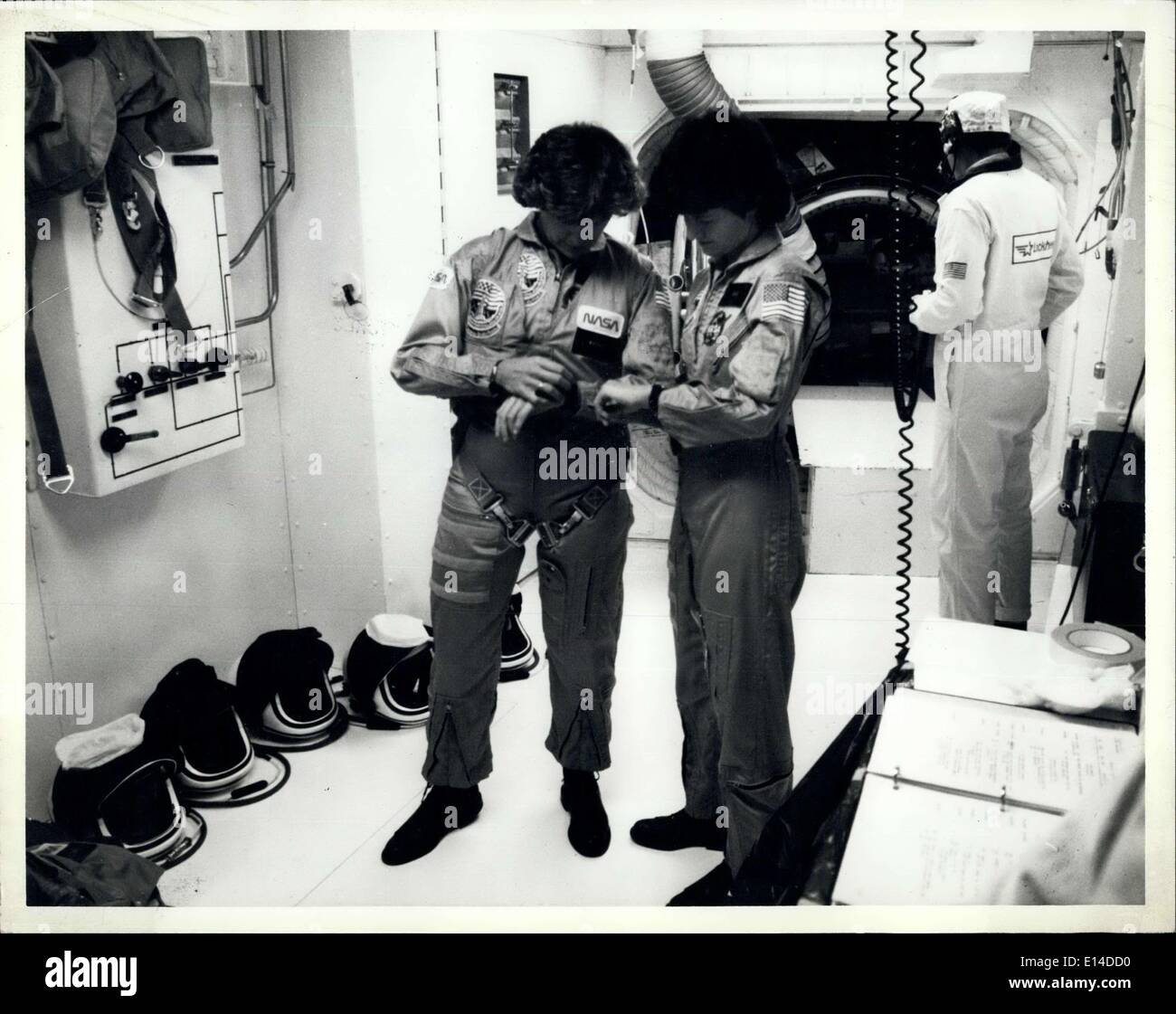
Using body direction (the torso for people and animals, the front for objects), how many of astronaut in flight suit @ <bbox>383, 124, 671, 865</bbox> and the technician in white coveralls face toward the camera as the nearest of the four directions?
1

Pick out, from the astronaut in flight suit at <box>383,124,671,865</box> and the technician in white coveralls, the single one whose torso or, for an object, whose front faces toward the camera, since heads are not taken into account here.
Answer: the astronaut in flight suit

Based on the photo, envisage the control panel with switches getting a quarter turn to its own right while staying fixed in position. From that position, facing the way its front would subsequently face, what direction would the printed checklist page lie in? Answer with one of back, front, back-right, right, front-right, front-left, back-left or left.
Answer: left

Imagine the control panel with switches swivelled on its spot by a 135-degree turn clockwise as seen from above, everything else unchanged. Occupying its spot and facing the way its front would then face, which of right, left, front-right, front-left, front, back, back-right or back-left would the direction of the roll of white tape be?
back-left

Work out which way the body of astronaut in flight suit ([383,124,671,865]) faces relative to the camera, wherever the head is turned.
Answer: toward the camera

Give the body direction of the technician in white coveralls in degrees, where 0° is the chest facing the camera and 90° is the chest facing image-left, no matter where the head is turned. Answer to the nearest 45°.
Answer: approximately 135°

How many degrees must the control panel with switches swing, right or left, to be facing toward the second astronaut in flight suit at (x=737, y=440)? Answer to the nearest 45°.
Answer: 0° — it already faces them
